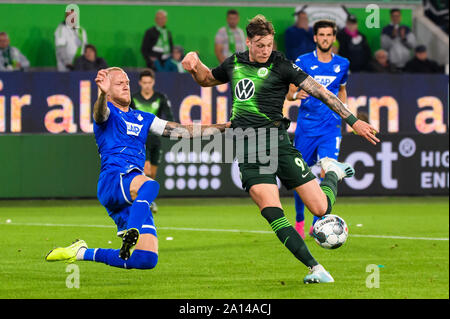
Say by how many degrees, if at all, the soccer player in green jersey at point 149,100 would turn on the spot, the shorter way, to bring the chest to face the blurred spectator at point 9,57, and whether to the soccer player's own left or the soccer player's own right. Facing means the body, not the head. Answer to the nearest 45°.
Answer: approximately 135° to the soccer player's own right

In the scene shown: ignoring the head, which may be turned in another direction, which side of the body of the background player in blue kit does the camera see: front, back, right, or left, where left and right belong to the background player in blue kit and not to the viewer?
front

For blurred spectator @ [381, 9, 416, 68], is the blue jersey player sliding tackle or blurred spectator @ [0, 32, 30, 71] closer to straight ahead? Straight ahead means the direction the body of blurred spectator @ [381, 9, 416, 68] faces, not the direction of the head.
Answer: the blue jersey player sliding tackle

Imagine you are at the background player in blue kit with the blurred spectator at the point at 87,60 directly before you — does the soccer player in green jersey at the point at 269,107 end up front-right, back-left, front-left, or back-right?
back-left

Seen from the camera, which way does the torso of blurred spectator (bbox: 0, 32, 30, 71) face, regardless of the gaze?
toward the camera

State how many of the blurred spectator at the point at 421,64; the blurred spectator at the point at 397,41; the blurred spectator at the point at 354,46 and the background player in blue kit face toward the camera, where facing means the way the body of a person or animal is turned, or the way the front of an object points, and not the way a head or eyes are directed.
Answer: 4

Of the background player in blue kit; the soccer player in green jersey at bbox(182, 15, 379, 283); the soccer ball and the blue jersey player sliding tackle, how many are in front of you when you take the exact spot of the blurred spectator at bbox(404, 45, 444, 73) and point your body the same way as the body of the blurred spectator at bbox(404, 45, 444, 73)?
4

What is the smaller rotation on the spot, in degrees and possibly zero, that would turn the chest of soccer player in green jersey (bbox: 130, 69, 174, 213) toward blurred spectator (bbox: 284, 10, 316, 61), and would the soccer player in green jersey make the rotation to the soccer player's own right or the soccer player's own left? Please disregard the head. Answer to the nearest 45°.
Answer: approximately 135° to the soccer player's own left

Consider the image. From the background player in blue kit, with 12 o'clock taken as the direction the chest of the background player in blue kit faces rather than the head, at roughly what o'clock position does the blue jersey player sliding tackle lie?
The blue jersey player sliding tackle is roughly at 1 o'clock from the background player in blue kit.

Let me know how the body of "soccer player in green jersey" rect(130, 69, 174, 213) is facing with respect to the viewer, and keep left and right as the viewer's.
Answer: facing the viewer

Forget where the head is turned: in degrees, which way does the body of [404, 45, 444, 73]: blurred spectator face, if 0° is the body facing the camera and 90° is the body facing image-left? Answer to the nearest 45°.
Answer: approximately 0°

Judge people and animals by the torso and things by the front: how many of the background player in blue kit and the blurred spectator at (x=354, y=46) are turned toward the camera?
2

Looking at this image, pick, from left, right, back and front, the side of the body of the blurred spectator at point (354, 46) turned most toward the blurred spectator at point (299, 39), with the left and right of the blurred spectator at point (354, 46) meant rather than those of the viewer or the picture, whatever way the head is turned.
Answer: right

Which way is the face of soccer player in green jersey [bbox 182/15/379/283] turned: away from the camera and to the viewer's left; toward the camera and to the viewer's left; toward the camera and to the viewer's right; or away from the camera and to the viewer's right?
toward the camera and to the viewer's right
